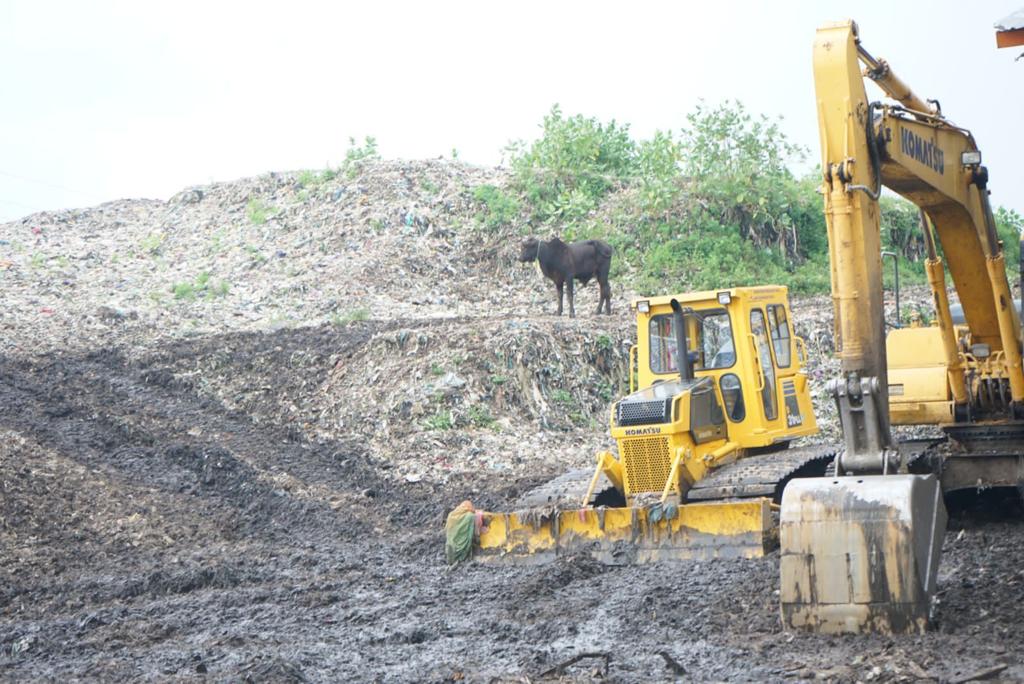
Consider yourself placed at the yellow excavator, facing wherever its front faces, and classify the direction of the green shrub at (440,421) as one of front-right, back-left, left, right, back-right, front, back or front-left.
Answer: right

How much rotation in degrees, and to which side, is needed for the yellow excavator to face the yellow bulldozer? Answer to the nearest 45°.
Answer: approximately 90° to its right

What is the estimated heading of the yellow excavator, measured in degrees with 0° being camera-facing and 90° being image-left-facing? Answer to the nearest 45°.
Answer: approximately 45°

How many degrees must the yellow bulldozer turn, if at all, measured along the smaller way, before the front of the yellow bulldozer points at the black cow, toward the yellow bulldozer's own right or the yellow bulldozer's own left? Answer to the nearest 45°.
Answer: approximately 135° to the yellow bulldozer's own right

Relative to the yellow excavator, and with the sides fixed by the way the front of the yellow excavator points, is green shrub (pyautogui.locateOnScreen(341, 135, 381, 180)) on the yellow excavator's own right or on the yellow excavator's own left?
on the yellow excavator's own right

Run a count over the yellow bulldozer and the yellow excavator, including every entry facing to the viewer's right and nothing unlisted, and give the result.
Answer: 0

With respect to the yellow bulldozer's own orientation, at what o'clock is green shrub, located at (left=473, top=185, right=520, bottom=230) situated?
The green shrub is roughly at 4 o'clock from the yellow bulldozer.

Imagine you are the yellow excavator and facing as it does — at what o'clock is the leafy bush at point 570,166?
The leafy bush is roughly at 4 o'clock from the yellow excavator.

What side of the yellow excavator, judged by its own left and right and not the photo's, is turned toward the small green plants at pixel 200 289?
right

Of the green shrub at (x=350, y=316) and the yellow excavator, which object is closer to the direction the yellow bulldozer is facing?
the yellow excavator

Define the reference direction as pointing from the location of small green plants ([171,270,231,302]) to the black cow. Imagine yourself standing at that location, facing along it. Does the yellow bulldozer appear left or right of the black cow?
right

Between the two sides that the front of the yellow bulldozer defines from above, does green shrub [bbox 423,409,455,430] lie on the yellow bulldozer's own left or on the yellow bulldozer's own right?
on the yellow bulldozer's own right

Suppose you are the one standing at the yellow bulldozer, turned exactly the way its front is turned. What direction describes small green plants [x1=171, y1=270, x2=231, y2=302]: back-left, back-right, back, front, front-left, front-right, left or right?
right

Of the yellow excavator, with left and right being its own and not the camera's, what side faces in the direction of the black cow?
right

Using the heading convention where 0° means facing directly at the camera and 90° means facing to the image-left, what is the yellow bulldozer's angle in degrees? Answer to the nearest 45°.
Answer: approximately 45°
